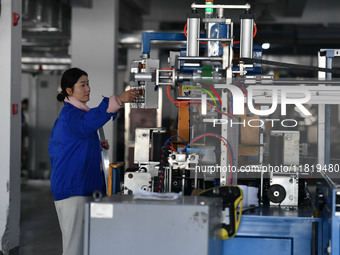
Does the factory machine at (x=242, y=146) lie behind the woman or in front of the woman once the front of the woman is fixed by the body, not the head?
in front

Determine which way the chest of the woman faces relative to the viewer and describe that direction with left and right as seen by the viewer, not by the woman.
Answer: facing to the right of the viewer

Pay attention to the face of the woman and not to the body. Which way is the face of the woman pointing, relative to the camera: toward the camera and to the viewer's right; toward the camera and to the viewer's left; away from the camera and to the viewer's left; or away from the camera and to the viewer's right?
toward the camera and to the viewer's right
